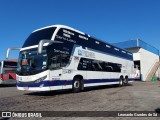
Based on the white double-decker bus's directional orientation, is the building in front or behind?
behind

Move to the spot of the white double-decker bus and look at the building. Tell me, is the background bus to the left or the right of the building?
left

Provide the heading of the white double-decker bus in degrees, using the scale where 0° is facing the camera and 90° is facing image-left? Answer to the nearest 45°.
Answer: approximately 45°

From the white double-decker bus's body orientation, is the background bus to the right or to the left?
on its right
